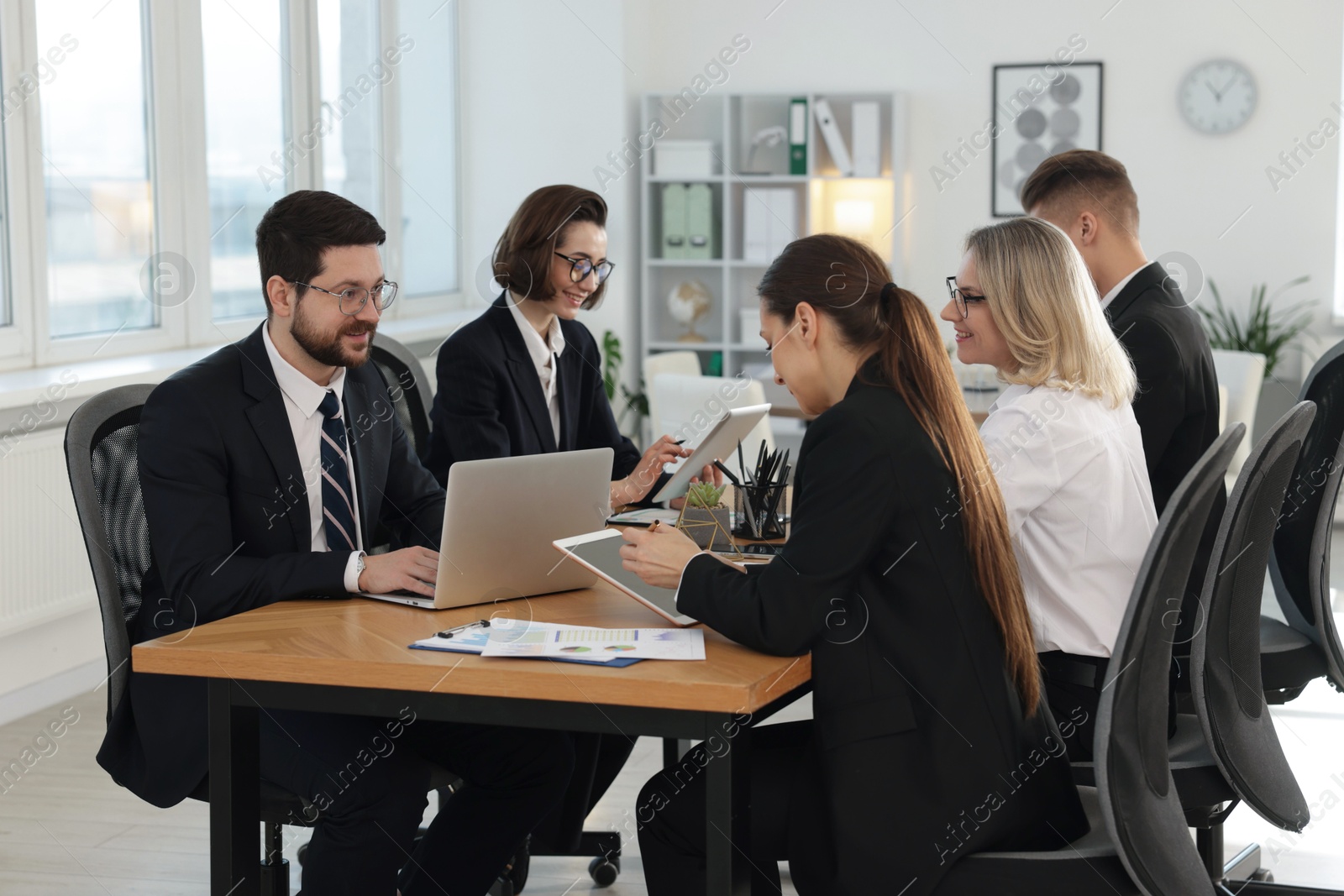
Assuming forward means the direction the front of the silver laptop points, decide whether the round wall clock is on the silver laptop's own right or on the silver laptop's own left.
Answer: on the silver laptop's own right

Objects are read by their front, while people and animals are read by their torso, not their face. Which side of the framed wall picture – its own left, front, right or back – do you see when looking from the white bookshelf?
right

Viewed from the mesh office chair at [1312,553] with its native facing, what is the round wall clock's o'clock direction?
The round wall clock is roughly at 3 o'clock from the mesh office chair.

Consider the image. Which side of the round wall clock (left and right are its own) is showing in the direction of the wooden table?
front

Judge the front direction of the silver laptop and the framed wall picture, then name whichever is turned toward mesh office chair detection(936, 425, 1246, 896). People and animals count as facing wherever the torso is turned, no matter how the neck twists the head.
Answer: the framed wall picture

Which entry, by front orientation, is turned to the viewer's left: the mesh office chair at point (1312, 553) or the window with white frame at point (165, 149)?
the mesh office chair

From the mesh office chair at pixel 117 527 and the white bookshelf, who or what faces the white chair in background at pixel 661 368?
the white bookshelf

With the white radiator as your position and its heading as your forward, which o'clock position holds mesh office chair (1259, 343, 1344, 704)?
The mesh office chair is roughly at 12 o'clock from the white radiator.

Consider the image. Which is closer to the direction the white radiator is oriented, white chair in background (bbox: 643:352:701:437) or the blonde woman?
the blonde woman

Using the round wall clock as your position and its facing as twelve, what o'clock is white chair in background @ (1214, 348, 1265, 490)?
The white chair in background is roughly at 12 o'clock from the round wall clock.

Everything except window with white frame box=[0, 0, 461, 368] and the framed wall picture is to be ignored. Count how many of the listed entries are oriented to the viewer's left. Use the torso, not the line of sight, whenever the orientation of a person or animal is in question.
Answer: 0

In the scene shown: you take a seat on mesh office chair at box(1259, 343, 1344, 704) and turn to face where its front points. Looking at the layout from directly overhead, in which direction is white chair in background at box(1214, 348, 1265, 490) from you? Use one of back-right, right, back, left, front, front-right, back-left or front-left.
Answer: right

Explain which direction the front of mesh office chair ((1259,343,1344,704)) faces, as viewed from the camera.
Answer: facing to the left of the viewer

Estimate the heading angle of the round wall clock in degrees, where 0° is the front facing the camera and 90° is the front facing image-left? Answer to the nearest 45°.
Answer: approximately 0°

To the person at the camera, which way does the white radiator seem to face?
facing the viewer and to the right of the viewer

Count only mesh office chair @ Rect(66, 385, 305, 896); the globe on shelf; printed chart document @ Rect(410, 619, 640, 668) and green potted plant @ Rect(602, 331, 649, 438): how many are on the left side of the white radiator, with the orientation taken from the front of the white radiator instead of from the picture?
2

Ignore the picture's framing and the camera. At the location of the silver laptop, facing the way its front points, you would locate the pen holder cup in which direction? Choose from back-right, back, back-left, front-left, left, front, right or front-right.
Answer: right

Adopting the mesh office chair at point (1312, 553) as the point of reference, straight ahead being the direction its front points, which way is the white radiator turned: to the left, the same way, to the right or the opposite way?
the opposite way

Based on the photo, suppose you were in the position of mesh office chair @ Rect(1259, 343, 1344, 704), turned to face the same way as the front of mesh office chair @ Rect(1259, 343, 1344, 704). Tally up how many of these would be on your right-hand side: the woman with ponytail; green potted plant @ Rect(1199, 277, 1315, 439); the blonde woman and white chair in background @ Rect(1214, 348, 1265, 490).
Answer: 2

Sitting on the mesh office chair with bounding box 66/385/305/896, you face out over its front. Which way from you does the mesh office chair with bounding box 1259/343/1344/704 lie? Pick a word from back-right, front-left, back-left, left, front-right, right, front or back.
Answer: front-left

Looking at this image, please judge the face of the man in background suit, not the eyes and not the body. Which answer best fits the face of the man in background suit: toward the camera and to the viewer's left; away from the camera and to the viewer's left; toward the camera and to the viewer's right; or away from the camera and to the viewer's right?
away from the camera and to the viewer's left
